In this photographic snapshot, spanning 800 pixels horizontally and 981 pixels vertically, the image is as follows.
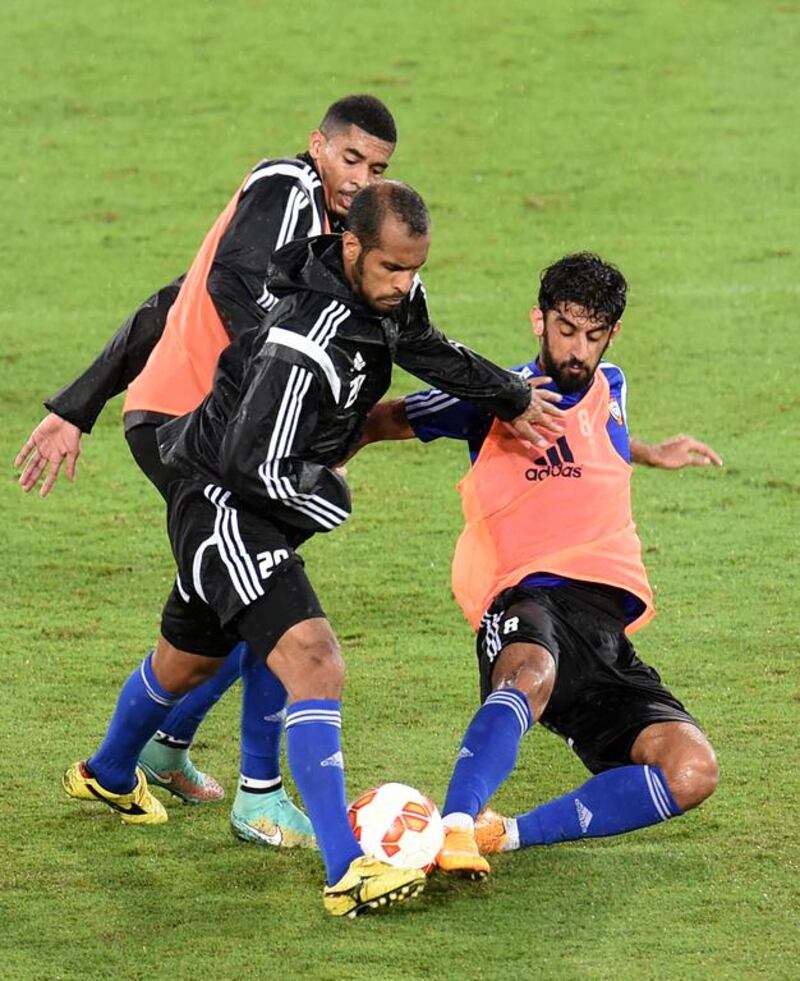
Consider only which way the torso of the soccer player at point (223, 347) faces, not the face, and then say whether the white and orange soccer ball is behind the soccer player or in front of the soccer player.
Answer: in front

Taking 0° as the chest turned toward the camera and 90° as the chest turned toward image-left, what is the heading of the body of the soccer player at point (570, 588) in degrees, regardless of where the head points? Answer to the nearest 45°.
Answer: approximately 0°

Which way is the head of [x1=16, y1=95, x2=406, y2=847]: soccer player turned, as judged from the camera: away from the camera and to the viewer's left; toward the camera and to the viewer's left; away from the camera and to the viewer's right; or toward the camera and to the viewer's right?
toward the camera and to the viewer's right

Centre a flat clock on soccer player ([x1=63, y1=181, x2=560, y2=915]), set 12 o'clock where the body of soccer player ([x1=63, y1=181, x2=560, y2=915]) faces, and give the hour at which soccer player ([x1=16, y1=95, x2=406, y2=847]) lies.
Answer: soccer player ([x1=16, y1=95, x2=406, y2=847]) is roughly at 7 o'clock from soccer player ([x1=63, y1=181, x2=560, y2=915]).

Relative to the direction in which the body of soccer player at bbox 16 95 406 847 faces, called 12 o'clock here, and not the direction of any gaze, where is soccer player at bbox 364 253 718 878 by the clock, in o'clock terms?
soccer player at bbox 364 253 718 878 is roughly at 11 o'clock from soccer player at bbox 16 95 406 847.

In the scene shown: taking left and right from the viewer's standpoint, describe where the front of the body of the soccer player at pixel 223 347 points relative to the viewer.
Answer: facing the viewer and to the right of the viewer

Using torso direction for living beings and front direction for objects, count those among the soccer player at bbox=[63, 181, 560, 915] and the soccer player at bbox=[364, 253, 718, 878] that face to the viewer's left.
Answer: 0

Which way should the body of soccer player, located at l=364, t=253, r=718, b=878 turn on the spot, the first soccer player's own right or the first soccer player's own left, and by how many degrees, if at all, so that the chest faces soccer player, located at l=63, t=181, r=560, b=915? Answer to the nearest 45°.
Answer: approximately 45° to the first soccer player's own right

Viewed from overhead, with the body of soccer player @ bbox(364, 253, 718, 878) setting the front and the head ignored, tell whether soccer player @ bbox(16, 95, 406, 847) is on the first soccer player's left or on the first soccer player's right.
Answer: on the first soccer player's right

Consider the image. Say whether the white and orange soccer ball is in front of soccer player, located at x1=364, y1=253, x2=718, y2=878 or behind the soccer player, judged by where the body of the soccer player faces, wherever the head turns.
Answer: in front
